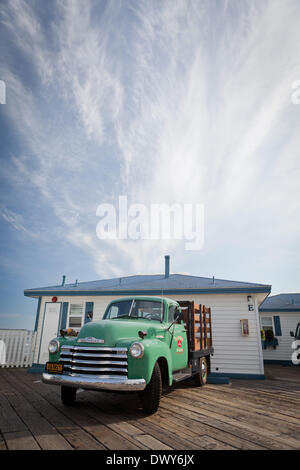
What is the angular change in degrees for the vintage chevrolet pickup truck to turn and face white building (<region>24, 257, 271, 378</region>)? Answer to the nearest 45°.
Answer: approximately 180°

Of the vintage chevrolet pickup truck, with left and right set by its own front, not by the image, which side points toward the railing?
right

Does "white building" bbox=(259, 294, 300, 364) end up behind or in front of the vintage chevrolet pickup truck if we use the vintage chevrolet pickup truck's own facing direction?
behind

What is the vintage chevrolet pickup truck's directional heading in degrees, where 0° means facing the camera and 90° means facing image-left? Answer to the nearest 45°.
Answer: approximately 45°

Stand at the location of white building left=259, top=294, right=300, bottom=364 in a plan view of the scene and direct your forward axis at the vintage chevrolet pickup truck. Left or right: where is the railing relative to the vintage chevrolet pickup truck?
right

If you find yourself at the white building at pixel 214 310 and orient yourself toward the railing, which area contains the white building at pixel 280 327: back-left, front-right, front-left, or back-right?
back-right
